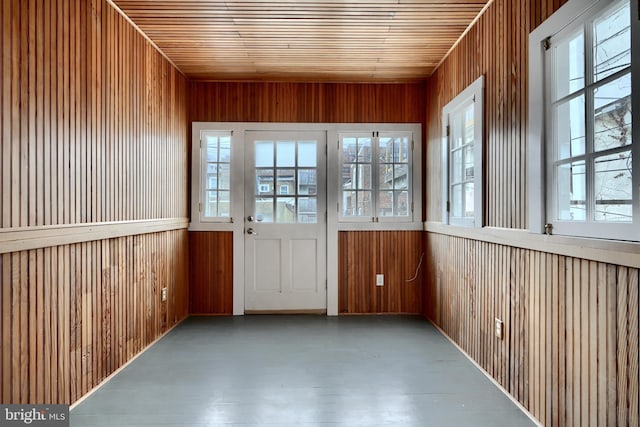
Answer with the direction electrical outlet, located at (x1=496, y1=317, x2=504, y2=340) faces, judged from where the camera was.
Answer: facing the viewer and to the left of the viewer

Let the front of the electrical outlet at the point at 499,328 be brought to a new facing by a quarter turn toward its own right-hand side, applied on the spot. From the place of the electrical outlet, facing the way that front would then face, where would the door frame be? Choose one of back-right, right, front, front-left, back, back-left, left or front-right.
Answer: front

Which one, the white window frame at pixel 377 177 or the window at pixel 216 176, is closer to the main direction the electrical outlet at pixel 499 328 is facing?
the window

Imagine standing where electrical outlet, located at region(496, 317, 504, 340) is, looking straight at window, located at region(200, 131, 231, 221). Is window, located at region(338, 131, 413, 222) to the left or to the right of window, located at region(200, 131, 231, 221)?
right

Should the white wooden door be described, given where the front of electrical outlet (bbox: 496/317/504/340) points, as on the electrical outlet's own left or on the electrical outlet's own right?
on the electrical outlet's own right

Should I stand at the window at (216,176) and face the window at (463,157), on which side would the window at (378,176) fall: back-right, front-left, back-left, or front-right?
front-left

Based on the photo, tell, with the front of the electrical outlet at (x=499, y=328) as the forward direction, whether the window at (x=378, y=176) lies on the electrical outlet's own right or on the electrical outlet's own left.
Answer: on the electrical outlet's own right

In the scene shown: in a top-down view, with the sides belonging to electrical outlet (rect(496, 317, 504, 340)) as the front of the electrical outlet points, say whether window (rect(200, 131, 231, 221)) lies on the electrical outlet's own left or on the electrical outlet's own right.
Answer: on the electrical outlet's own right
